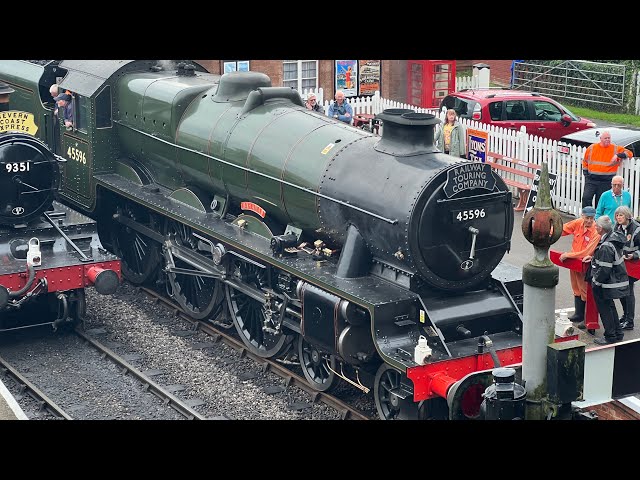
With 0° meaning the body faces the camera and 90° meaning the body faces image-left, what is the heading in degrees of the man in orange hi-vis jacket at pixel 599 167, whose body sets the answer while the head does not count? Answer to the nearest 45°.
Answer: approximately 0°

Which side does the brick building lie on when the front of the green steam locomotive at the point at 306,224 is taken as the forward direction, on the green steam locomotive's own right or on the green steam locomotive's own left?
on the green steam locomotive's own left

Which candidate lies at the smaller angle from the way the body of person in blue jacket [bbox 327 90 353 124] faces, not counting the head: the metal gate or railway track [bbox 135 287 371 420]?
the railway track

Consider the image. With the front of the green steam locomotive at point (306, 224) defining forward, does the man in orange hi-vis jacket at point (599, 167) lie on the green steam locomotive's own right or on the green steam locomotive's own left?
on the green steam locomotive's own left

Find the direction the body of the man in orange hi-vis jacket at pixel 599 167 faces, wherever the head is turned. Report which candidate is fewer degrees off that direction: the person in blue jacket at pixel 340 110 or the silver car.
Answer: the person in blue jacket

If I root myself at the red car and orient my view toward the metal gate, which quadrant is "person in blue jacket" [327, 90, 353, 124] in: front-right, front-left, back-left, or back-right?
back-left

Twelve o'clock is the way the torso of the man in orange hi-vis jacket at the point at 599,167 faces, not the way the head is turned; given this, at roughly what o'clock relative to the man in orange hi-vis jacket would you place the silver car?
The silver car is roughly at 6 o'clock from the man in orange hi-vis jacket.

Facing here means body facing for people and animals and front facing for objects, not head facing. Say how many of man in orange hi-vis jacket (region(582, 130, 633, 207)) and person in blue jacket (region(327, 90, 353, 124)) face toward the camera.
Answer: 2

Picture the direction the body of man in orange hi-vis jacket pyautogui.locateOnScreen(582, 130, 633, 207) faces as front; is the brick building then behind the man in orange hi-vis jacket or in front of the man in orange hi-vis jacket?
behind

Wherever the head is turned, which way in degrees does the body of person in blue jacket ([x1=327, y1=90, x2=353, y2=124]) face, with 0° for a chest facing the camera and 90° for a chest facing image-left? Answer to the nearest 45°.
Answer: approximately 0°
